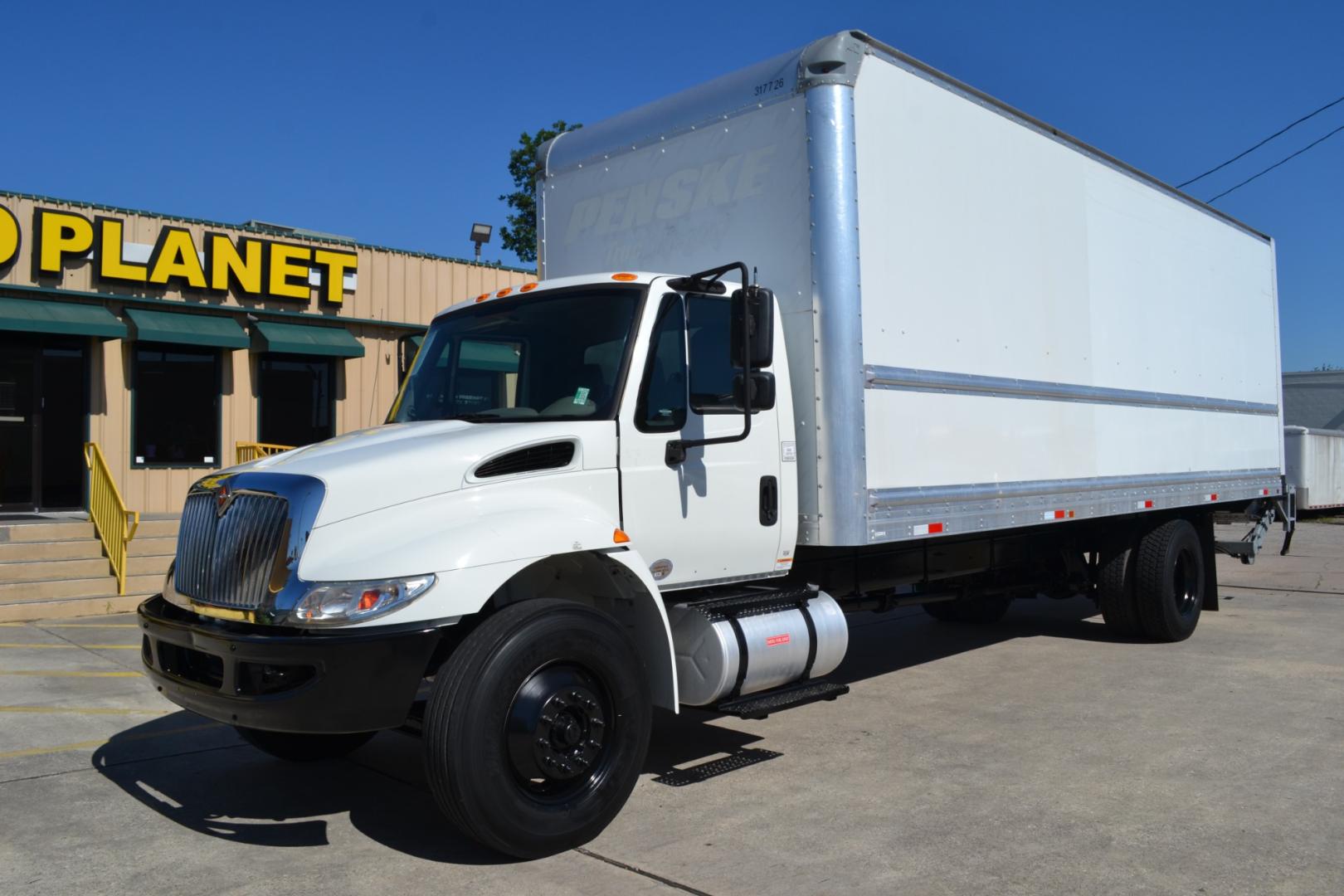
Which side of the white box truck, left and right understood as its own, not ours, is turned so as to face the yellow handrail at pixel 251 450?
right

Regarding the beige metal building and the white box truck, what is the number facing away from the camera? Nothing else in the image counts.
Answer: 0

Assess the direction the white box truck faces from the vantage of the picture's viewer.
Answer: facing the viewer and to the left of the viewer

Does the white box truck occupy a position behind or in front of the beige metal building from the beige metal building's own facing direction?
in front

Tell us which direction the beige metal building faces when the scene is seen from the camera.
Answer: facing the viewer and to the right of the viewer

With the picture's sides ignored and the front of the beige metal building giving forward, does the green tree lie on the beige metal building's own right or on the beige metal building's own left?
on the beige metal building's own left

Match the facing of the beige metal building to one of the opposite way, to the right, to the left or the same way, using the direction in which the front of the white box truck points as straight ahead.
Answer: to the left

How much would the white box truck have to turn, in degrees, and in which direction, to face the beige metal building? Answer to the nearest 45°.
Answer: approximately 90° to its right

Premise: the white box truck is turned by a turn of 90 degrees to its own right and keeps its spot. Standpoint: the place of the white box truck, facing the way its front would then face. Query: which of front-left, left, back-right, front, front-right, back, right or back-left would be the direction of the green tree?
front-right
